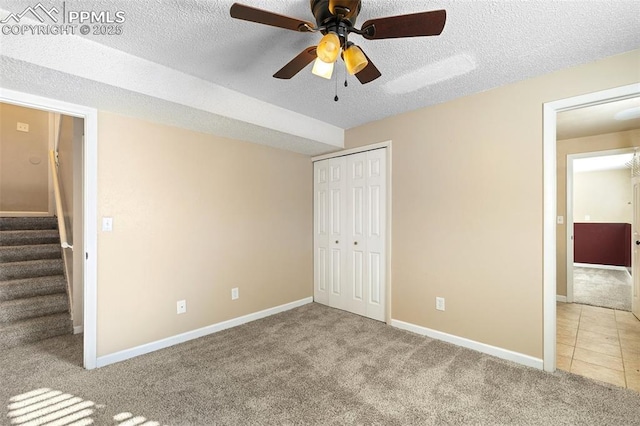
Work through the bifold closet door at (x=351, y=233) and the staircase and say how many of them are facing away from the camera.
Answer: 0

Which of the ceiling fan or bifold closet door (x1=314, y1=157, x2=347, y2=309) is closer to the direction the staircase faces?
the ceiling fan

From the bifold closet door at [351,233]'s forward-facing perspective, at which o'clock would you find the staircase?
The staircase is roughly at 1 o'clock from the bifold closet door.

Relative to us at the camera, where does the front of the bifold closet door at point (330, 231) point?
facing the viewer and to the left of the viewer

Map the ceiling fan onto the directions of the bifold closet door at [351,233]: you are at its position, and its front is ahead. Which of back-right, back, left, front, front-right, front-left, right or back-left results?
front-left

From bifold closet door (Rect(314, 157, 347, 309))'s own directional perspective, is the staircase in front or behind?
in front

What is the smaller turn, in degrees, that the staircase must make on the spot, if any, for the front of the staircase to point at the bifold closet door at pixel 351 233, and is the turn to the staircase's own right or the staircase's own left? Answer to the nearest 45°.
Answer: approximately 45° to the staircase's own left

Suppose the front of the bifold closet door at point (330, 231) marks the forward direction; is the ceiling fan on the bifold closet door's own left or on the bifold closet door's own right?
on the bifold closet door's own left

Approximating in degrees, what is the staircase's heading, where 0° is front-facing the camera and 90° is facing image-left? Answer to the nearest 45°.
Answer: approximately 0°
